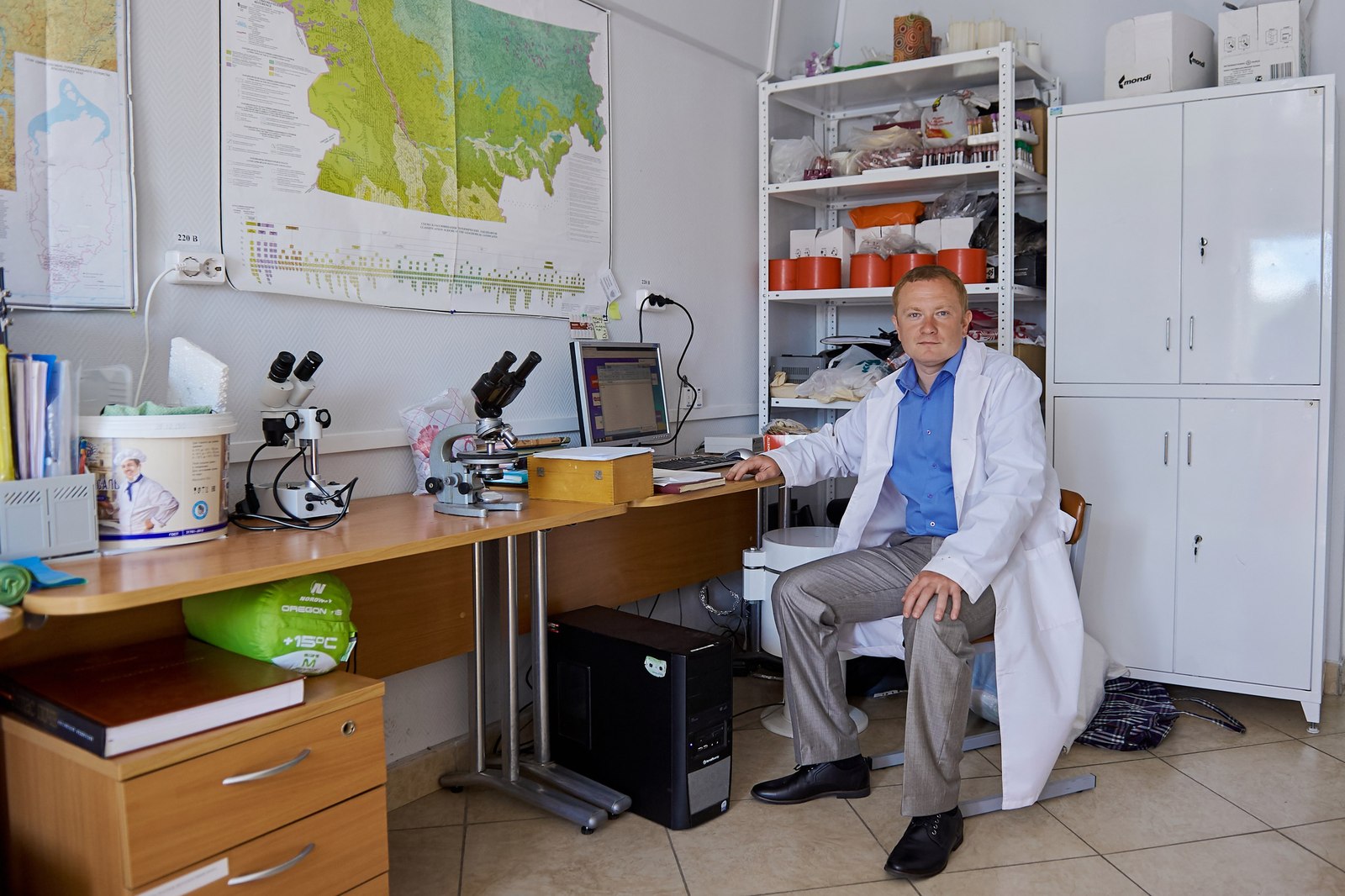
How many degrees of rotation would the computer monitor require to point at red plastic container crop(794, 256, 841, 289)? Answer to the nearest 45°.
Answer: approximately 90° to its left

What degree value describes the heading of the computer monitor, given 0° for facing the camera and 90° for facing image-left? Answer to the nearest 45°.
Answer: approximately 315°

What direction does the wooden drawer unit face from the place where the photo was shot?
facing the viewer and to the right of the viewer

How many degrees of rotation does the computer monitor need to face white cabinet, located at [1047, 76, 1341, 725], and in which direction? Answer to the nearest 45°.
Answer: approximately 45° to its left

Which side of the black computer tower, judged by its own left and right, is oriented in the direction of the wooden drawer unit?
right

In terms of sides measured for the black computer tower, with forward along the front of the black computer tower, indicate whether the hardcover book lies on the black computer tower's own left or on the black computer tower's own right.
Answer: on the black computer tower's own right

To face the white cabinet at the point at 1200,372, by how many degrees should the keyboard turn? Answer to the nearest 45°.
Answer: approximately 45° to its left

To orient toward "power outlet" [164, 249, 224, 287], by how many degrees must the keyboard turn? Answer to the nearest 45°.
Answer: approximately 90° to its right

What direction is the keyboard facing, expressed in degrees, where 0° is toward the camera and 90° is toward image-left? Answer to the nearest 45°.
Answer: approximately 315°
